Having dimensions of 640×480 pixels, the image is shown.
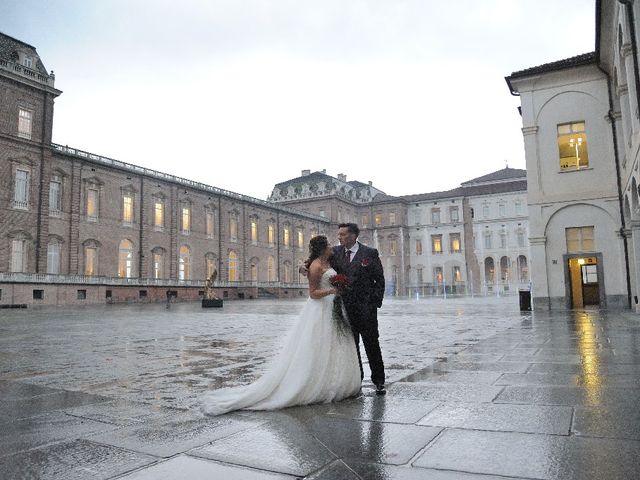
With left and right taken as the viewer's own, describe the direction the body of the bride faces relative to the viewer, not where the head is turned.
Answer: facing to the right of the viewer

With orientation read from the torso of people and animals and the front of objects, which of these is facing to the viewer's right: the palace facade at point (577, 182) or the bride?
the bride

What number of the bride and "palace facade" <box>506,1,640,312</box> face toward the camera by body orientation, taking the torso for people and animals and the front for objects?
1

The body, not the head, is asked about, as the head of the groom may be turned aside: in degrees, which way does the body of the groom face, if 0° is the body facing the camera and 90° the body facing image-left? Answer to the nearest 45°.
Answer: approximately 45°

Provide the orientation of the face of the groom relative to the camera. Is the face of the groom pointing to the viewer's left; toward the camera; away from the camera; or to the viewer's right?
to the viewer's left

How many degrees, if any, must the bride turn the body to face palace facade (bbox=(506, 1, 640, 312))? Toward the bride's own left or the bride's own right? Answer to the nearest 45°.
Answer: approximately 45° to the bride's own left

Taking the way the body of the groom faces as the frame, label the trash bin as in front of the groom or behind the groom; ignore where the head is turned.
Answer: behind

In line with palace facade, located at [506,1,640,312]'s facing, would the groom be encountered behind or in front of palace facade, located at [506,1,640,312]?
in front

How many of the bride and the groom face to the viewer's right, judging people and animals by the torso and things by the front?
1

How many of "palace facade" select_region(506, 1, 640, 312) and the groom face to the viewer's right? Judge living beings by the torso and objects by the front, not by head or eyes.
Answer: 0

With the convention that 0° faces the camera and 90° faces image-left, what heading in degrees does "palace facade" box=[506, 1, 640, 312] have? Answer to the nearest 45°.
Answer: approximately 0°
